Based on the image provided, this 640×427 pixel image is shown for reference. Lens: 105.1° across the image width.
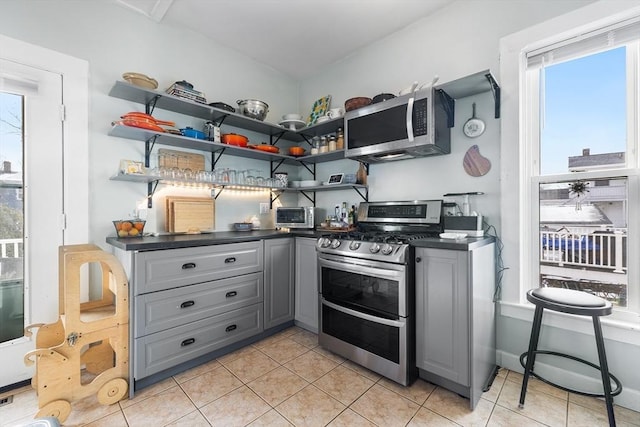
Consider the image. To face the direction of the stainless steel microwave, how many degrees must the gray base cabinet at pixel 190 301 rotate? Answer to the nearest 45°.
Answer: approximately 45° to its left

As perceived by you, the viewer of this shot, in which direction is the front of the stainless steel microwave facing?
facing the viewer and to the left of the viewer

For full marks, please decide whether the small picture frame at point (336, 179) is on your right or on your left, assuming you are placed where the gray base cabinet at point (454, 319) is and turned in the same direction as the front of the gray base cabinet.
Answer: on your right

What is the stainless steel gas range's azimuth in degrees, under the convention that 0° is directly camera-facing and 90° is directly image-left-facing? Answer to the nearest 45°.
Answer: approximately 45°

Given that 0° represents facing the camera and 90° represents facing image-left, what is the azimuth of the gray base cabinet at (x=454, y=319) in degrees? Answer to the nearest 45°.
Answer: approximately 45°

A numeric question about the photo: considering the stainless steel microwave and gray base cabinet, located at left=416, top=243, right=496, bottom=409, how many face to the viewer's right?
0

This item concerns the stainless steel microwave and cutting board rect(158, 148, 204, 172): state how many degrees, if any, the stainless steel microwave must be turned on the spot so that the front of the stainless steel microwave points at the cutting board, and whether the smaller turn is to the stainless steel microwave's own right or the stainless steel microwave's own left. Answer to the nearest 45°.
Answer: approximately 45° to the stainless steel microwave's own right

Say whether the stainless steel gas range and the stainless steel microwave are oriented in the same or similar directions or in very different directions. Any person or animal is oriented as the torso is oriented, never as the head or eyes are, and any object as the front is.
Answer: same or similar directions

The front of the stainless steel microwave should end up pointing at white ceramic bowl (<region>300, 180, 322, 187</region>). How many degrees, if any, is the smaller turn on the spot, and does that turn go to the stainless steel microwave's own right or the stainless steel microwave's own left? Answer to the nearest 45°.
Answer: approximately 90° to the stainless steel microwave's own right

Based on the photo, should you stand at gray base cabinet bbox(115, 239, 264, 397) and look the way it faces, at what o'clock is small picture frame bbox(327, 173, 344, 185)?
The small picture frame is roughly at 10 o'clock from the gray base cabinet.

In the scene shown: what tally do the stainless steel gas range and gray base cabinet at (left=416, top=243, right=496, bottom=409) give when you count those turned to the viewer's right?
0

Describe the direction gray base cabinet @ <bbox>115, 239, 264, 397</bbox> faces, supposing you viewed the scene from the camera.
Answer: facing the viewer and to the right of the viewer
